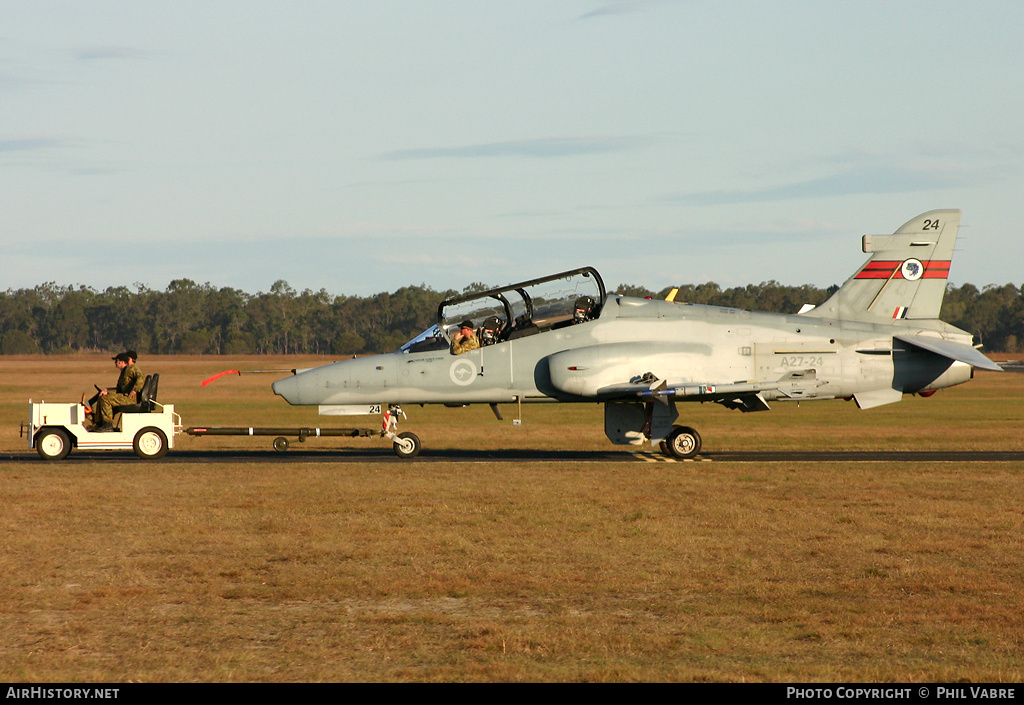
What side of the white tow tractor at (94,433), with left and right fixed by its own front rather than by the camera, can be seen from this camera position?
left

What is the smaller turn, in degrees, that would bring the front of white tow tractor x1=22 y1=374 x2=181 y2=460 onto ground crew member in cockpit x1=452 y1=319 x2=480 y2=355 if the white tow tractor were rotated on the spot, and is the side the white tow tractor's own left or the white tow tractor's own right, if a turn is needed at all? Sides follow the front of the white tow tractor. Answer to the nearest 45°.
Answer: approximately 180°

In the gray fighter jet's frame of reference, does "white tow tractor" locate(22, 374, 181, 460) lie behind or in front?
in front

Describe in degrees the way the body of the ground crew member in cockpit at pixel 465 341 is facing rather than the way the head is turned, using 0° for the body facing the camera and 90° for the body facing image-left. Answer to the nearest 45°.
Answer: approximately 90°

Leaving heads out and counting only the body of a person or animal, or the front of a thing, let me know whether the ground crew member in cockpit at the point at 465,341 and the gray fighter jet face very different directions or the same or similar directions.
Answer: same or similar directions

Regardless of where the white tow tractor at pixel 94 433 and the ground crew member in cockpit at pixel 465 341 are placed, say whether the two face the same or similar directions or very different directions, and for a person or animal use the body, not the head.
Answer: same or similar directions

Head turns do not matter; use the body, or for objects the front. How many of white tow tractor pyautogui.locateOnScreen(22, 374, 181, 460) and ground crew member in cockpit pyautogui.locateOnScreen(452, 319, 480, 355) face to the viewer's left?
2

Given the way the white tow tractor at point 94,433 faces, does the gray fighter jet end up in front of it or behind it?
behind

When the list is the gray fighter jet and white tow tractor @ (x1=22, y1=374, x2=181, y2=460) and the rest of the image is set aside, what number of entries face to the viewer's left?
2

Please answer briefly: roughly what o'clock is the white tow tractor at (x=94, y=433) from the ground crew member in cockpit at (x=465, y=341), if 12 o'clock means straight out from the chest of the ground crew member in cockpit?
The white tow tractor is roughly at 12 o'clock from the ground crew member in cockpit.

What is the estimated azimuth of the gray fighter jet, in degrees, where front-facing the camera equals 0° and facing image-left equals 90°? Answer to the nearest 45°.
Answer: approximately 90°

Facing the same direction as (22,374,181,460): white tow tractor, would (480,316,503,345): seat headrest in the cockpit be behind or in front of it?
behind
